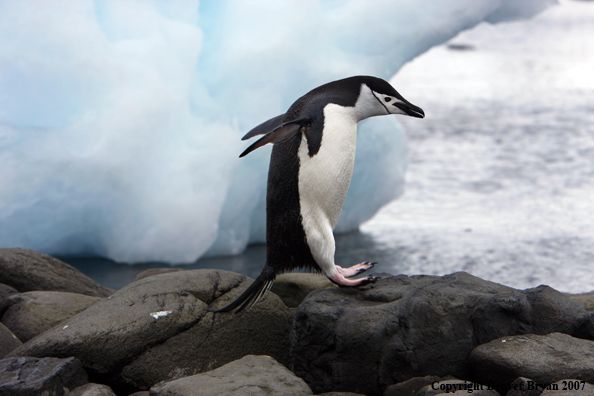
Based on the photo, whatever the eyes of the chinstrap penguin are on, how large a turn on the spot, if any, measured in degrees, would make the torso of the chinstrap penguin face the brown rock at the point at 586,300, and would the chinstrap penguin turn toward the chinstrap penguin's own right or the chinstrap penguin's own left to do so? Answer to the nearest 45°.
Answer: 0° — it already faces it

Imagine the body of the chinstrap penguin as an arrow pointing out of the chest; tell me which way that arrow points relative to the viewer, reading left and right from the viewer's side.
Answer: facing to the right of the viewer

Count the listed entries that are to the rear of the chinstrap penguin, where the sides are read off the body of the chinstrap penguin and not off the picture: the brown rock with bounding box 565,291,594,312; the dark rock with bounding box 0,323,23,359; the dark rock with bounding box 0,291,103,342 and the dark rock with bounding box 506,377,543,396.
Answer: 2

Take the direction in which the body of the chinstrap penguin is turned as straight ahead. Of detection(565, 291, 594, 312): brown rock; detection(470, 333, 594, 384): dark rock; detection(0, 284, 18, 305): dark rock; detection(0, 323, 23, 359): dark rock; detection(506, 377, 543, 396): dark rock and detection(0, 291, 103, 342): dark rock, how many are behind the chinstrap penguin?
3

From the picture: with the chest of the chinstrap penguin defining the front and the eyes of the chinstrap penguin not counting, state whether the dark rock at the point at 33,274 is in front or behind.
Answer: behind

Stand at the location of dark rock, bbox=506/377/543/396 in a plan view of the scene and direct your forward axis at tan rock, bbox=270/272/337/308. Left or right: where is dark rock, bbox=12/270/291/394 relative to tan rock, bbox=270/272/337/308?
left

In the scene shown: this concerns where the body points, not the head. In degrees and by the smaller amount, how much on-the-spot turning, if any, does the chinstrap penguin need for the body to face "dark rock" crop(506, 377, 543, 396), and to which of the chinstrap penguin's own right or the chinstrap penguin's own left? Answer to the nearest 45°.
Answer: approximately 45° to the chinstrap penguin's own right

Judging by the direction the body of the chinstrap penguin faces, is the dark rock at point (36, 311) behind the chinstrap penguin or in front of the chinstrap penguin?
behind

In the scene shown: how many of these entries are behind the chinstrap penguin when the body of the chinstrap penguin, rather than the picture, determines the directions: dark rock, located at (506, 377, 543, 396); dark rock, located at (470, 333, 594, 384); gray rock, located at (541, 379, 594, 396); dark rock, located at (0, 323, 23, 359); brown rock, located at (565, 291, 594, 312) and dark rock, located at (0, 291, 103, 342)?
2

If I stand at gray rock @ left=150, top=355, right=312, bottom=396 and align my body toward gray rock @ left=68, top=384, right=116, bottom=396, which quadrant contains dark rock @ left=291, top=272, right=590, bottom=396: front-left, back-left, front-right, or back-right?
back-right

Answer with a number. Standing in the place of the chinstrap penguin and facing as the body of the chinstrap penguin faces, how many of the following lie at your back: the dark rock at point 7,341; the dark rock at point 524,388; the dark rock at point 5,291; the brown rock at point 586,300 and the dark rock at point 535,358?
2

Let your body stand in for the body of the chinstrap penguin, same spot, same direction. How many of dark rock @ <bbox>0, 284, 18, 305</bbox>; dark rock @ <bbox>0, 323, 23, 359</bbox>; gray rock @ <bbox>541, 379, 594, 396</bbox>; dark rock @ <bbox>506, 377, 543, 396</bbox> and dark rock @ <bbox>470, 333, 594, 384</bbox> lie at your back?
2

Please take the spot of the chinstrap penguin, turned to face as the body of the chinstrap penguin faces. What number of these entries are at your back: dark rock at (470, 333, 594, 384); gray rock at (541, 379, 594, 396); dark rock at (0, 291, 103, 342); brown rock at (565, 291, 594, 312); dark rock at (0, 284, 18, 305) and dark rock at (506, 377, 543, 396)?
2
